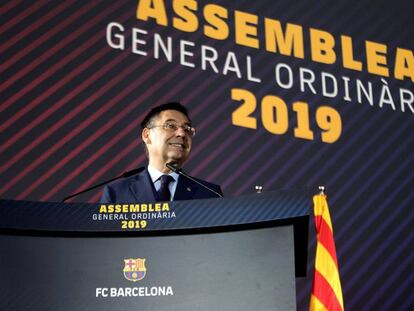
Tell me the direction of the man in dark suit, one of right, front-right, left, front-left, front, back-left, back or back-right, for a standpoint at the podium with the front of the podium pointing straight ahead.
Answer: back

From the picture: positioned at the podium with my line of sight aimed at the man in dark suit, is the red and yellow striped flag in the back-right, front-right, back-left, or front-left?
front-right

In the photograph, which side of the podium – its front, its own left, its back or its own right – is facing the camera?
front

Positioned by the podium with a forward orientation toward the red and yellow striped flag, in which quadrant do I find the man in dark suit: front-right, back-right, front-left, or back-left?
front-left

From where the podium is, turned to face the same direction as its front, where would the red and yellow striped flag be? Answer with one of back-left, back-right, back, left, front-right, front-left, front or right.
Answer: back-left
